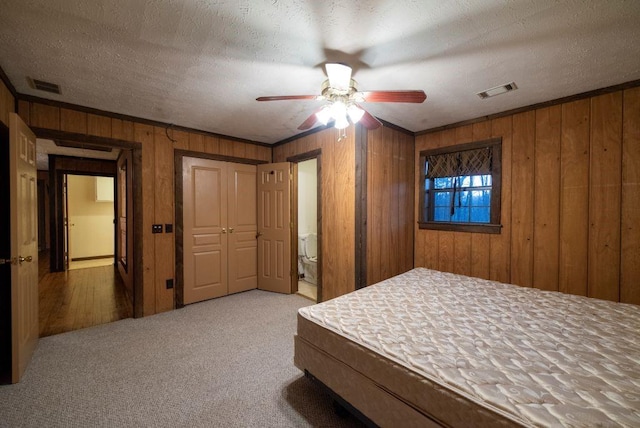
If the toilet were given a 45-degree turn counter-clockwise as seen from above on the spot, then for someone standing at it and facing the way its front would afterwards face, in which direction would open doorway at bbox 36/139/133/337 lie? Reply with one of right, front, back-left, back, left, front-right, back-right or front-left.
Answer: back

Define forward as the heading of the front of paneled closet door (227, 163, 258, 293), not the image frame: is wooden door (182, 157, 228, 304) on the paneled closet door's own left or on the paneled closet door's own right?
on the paneled closet door's own right

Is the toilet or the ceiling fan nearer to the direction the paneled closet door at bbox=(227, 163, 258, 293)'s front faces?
the ceiling fan

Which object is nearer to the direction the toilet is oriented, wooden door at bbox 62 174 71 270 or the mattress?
the mattress

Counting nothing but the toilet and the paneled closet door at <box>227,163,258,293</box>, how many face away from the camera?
0

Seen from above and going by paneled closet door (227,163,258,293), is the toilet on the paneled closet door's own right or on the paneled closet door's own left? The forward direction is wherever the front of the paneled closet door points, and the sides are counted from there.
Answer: on the paneled closet door's own left

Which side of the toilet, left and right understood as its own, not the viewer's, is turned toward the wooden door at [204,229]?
right

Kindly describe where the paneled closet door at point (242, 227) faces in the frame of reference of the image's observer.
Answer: facing the viewer and to the right of the viewer

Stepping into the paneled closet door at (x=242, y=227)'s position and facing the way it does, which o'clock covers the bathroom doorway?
The bathroom doorway is roughly at 10 o'clock from the paneled closet door.

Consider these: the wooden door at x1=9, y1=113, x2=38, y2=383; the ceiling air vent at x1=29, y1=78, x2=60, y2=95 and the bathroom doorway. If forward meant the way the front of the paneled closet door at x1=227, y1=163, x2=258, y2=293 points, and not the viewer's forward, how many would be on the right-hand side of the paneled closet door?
2
